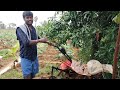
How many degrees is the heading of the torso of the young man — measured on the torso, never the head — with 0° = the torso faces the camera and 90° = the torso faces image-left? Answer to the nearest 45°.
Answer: approximately 315°
